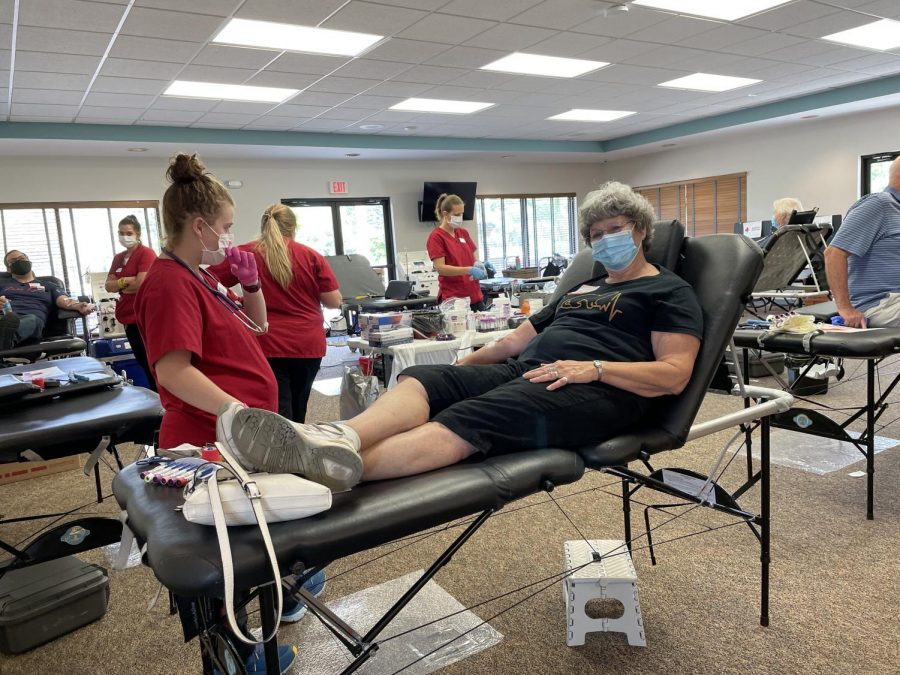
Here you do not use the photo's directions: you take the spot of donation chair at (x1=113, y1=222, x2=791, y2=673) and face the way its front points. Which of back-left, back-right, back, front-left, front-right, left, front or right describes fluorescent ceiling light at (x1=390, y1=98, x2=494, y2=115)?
back-right

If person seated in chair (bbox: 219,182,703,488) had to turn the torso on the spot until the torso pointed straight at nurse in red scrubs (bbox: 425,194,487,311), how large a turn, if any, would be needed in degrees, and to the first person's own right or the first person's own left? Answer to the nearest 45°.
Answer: approximately 135° to the first person's own right

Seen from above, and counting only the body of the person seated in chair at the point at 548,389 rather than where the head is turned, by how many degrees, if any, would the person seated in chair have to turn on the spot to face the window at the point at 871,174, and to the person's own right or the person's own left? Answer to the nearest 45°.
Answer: approximately 180°

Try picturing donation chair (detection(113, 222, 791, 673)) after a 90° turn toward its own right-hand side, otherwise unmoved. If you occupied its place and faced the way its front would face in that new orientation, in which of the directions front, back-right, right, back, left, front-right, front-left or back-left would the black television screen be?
front-right

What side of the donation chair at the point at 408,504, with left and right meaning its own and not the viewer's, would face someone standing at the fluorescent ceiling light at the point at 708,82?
back

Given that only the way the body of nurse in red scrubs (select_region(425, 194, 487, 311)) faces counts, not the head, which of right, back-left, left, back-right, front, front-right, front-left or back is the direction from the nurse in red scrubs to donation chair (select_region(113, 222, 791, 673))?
front-right

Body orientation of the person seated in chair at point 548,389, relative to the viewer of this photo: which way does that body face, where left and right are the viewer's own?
facing the viewer and to the left of the viewer

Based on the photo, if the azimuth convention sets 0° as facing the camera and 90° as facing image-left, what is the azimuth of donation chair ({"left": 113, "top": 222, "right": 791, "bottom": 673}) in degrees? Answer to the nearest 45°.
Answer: approximately 45°

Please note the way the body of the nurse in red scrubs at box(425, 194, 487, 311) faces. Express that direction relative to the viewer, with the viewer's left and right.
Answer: facing the viewer and to the right of the viewer

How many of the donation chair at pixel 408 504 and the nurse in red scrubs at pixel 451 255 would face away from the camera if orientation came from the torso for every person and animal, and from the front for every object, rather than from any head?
0

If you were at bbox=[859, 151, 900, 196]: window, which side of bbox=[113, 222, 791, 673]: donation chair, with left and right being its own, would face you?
back

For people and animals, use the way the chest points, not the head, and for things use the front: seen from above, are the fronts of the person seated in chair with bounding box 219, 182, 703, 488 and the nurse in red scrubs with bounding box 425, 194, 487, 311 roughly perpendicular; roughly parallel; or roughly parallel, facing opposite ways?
roughly perpendicular
